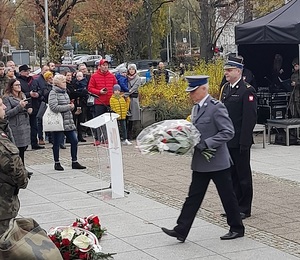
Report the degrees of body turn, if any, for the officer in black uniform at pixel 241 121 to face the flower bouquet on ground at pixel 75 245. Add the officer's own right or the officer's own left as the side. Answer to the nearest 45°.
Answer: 0° — they already face it

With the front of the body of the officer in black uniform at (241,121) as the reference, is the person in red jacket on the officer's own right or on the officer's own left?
on the officer's own right

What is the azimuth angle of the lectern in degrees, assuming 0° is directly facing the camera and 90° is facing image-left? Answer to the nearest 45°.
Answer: approximately 315°

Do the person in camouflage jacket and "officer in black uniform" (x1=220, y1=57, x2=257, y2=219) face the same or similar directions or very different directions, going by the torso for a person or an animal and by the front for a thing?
very different directions

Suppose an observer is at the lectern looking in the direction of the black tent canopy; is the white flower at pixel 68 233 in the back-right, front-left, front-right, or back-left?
back-right

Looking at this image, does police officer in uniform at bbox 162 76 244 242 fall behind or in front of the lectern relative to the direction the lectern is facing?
in front

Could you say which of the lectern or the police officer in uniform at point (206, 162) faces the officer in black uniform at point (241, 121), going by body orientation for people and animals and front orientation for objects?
the lectern

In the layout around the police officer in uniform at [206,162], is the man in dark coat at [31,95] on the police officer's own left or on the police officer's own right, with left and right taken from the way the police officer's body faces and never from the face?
on the police officer's own right

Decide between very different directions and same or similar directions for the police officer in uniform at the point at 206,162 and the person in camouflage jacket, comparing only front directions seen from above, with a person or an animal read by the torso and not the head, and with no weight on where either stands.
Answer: very different directions

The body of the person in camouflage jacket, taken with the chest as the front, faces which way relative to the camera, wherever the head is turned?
to the viewer's right

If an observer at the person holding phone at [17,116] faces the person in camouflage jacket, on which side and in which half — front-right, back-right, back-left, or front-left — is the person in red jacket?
back-left

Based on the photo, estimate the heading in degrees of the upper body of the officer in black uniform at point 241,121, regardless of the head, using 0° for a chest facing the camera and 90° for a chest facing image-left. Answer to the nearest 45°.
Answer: approximately 45°

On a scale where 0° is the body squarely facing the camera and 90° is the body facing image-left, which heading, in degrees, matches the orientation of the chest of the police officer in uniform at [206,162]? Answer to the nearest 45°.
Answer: approximately 90°

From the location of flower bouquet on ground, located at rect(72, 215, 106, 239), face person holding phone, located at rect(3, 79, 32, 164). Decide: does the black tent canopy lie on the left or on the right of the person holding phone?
right

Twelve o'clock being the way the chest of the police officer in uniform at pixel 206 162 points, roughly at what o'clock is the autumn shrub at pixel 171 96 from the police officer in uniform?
The autumn shrub is roughly at 3 o'clock from the police officer in uniform.

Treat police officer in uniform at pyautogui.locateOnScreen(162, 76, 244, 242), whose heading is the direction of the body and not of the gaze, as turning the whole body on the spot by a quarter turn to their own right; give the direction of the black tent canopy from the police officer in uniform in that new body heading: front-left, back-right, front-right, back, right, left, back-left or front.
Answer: front

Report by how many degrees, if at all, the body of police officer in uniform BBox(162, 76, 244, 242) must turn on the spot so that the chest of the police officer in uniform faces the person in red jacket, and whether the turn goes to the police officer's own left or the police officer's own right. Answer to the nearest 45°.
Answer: approximately 90° to the police officer's own right

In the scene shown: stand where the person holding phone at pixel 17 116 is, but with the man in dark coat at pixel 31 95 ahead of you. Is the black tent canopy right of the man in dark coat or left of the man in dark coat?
right

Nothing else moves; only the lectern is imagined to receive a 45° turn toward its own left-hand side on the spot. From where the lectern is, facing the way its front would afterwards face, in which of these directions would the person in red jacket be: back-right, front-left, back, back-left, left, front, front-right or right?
left

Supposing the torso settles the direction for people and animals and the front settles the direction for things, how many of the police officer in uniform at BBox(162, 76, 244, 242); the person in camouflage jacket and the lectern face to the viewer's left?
1
